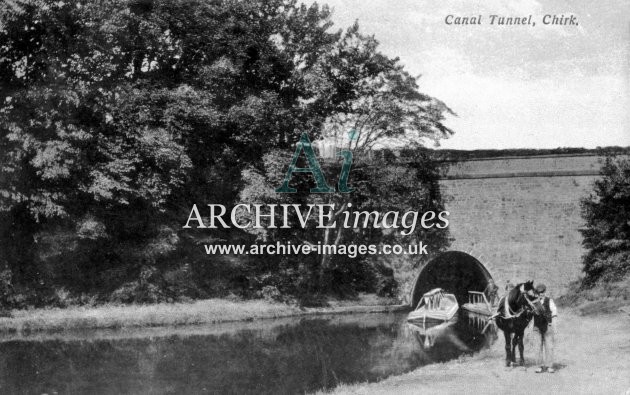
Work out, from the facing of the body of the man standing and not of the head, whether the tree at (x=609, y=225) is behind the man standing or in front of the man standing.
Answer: behind

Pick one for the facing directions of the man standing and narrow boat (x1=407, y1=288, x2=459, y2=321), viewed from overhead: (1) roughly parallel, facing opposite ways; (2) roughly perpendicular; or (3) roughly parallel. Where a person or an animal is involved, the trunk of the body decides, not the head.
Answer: roughly parallel

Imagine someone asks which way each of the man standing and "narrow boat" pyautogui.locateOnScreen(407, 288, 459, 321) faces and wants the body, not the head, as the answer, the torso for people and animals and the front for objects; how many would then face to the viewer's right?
0

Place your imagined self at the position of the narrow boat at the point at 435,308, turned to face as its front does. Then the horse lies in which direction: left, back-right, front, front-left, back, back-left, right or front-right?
front-left

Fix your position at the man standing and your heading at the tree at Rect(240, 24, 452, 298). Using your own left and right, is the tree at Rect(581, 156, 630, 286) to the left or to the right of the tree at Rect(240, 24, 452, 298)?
right

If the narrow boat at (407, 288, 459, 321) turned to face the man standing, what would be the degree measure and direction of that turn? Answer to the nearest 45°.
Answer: approximately 45° to its left

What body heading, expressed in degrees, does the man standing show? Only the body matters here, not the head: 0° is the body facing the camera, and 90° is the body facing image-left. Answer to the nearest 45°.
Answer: approximately 45°

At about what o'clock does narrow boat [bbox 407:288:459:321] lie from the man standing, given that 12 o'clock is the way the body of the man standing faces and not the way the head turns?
The narrow boat is roughly at 4 o'clock from the man standing.

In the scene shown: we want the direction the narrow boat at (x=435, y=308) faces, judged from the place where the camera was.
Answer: facing the viewer and to the left of the viewer

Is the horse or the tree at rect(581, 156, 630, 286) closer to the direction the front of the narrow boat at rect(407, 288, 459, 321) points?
the horse

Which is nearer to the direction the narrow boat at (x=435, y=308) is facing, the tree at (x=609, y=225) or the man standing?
the man standing
